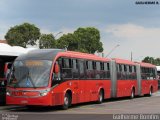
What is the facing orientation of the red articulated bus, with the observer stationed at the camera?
facing the viewer and to the left of the viewer
